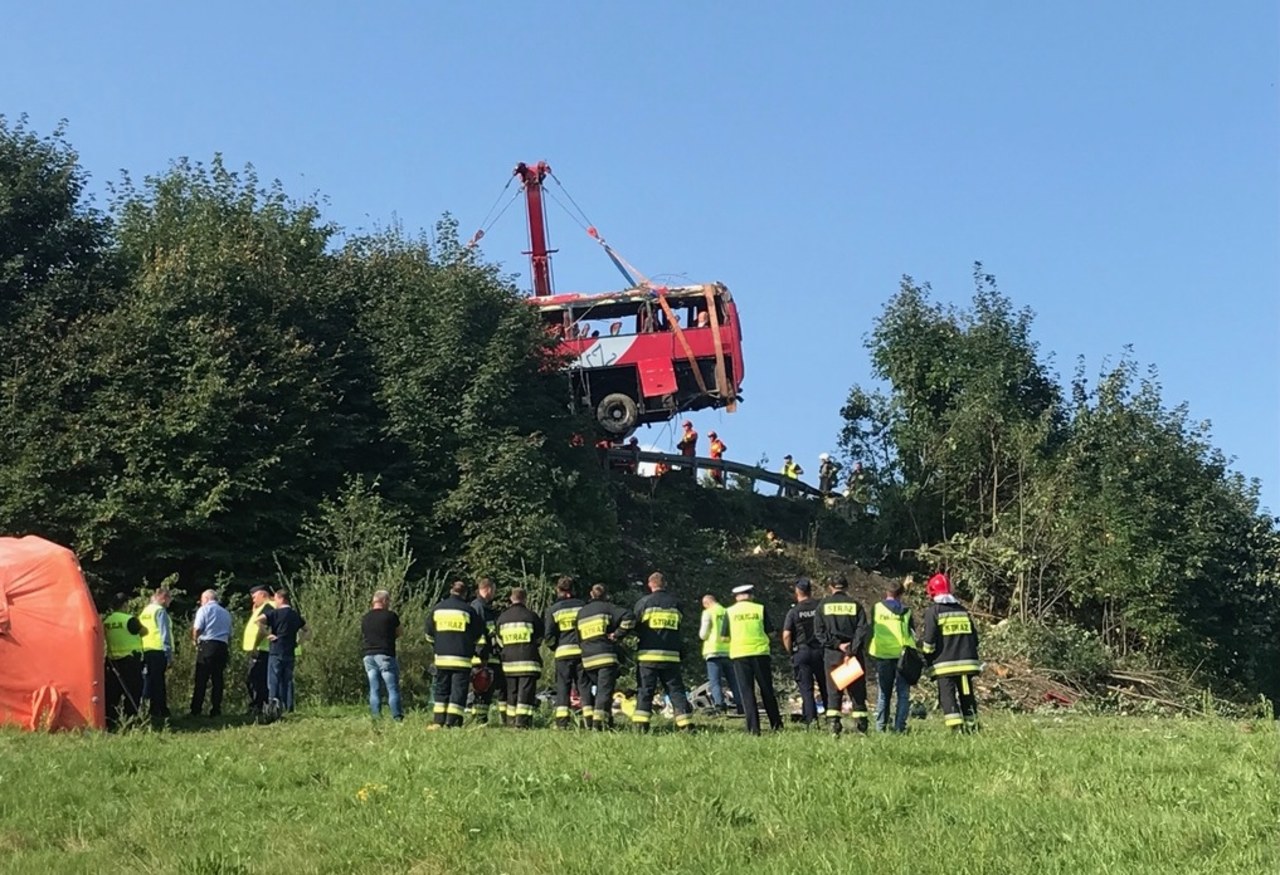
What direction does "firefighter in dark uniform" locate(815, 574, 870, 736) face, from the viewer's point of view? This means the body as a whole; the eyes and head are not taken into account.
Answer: away from the camera

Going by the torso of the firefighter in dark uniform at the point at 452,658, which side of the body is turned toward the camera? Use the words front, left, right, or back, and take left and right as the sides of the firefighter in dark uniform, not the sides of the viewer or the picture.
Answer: back

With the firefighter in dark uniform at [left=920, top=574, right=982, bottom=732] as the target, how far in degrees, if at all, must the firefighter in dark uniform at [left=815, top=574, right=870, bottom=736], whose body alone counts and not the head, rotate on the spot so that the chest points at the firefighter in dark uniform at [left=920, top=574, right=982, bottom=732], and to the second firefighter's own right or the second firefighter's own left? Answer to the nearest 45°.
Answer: approximately 90° to the second firefighter's own right

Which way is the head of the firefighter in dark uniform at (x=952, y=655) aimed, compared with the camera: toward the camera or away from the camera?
away from the camera

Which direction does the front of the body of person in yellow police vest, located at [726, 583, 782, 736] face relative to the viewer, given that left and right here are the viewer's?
facing away from the viewer

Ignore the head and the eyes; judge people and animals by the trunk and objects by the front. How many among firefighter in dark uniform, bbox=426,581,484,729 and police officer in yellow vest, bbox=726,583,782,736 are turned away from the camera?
2

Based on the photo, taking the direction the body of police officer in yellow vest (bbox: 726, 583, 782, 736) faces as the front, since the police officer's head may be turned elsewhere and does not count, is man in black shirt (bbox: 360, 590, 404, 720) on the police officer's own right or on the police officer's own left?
on the police officer's own left

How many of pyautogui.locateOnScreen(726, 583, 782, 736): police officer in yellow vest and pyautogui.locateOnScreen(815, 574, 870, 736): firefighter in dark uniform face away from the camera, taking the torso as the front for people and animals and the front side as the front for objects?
2

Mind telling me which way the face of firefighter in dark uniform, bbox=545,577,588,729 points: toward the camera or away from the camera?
away from the camera

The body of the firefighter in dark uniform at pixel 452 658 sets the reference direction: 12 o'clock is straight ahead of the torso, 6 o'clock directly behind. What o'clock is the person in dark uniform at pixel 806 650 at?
the person in dark uniform at pixel 806 650 is roughly at 3 o'clock from the firefighter in dark uniform at pixel 452 658.

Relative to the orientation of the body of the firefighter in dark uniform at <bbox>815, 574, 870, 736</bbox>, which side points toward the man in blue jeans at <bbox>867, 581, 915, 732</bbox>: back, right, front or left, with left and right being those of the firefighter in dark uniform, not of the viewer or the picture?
right

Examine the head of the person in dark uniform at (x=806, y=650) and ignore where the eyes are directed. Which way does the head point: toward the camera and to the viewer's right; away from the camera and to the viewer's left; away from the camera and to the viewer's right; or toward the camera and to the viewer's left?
away from the camera and to the viewer's left
